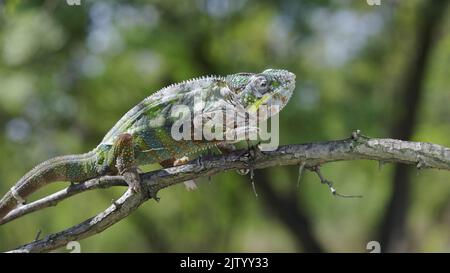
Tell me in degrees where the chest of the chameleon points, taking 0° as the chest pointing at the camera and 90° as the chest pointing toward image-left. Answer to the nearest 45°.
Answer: approximately 270°
